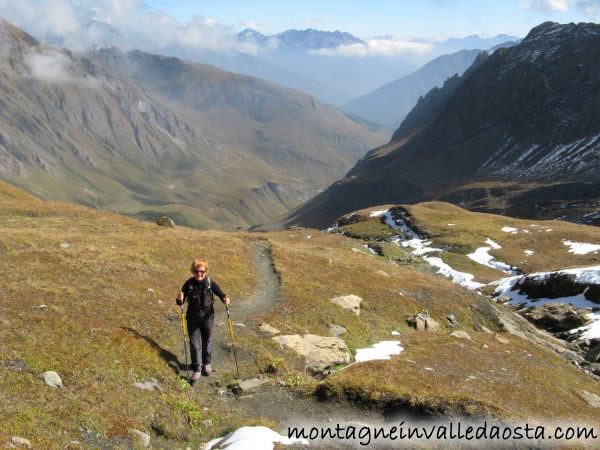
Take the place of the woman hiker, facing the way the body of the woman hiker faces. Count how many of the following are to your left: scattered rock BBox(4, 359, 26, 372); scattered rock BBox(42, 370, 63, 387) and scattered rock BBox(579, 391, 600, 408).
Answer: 1

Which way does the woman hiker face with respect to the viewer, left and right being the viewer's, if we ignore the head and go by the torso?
facing the viewer

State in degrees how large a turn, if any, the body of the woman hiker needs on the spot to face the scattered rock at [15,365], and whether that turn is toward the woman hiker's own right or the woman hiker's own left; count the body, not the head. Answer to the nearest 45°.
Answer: approximately 45° to the woman hiker's own right

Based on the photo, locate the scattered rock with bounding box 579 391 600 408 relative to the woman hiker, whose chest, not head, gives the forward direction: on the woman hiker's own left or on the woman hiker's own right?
on the woman hiker's own left

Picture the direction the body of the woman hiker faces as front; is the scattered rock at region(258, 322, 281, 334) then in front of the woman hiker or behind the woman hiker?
behind

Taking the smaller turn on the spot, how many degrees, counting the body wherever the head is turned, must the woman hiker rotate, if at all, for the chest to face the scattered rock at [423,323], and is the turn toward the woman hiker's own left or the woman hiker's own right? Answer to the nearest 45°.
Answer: approximately 135° to the woman hiker's own left

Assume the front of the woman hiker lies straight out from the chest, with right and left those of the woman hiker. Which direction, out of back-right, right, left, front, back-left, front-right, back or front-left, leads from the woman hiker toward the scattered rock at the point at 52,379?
front-right

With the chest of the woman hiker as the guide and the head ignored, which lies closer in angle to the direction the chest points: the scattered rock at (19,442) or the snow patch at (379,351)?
the scattered rock

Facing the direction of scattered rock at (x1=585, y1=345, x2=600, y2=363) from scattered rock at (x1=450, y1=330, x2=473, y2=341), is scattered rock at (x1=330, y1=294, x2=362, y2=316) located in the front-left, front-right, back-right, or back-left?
back-left
